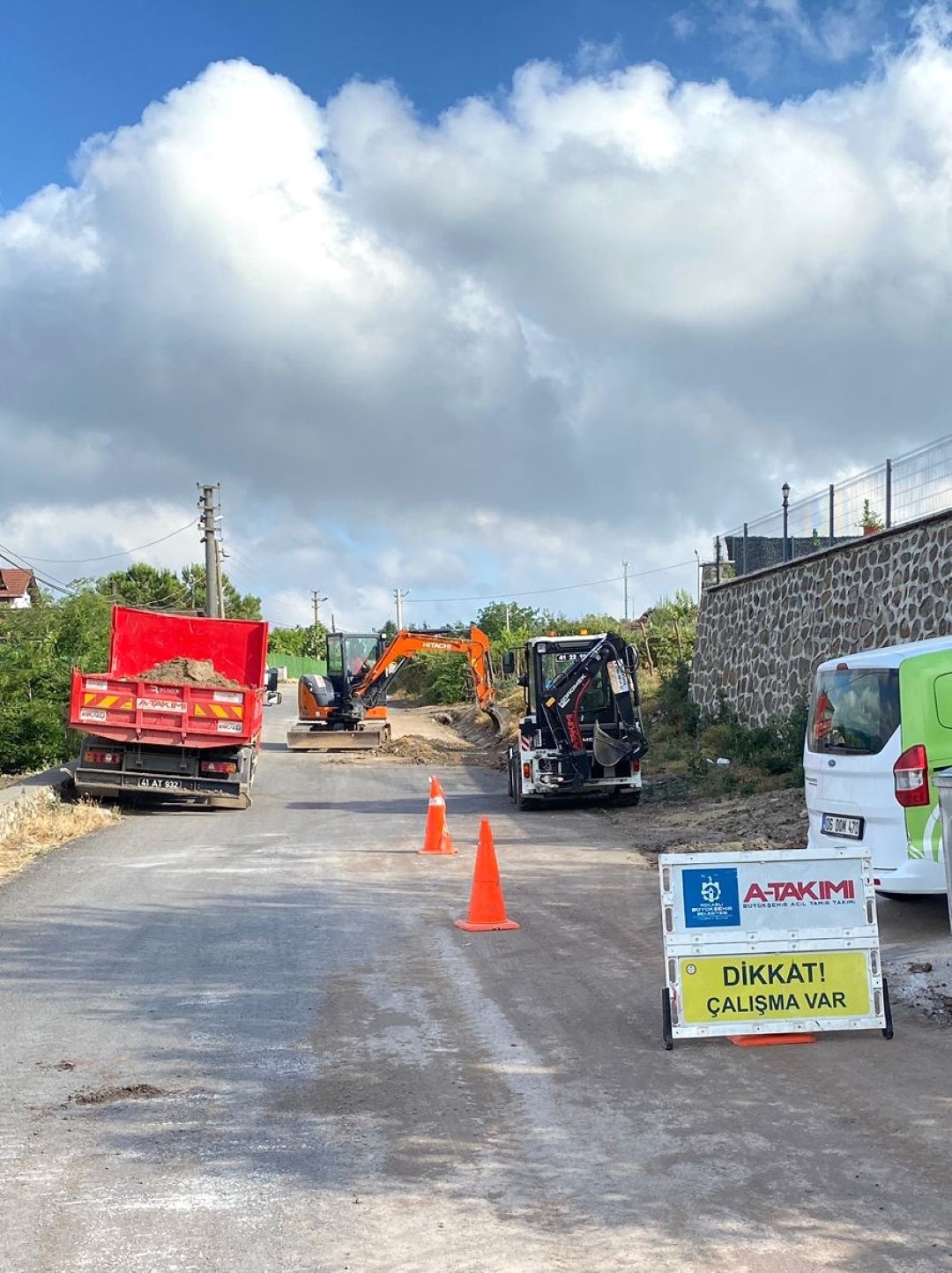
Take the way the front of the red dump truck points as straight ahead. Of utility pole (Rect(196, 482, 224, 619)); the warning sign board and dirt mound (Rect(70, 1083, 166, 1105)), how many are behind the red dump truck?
2

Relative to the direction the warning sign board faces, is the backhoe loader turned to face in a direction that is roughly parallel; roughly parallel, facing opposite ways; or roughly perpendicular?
roughly parallel, facing opposite ways

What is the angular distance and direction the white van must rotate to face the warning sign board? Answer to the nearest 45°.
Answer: approximately 135° to its right

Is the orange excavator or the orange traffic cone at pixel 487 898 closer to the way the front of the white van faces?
the orange excavator

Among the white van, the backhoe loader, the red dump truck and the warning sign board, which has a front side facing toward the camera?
the warning sign board

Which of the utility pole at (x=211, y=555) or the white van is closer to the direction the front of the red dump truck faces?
the utility pole

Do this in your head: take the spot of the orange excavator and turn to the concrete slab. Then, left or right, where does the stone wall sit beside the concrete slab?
left

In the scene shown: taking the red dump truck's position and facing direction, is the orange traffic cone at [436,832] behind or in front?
behind

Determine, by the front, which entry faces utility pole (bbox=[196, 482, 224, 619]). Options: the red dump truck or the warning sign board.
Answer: the red dump truck

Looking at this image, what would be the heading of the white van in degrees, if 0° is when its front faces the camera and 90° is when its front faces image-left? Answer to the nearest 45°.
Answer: approximately 225°

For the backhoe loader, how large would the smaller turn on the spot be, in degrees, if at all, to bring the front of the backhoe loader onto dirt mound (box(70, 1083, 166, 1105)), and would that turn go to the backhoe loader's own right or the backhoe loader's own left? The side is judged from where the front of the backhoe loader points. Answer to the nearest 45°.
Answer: approximately 180°

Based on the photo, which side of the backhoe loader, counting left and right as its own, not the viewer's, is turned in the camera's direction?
back

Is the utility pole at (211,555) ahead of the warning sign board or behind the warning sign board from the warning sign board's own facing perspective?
behind

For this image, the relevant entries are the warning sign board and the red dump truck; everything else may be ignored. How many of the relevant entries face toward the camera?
1

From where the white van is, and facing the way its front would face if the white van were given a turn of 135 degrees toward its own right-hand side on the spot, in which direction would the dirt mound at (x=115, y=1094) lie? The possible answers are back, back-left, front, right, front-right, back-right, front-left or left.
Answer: front-right

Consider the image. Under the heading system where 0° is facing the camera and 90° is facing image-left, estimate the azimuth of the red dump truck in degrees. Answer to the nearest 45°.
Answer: approximately 180°

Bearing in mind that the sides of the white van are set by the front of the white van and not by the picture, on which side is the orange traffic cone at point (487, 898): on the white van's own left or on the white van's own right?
on the white van's own left

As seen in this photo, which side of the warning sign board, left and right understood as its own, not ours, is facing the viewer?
front
